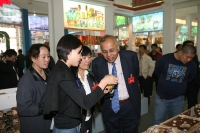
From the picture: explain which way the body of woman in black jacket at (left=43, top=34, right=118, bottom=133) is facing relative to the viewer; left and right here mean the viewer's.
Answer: facing to the right of the viewer

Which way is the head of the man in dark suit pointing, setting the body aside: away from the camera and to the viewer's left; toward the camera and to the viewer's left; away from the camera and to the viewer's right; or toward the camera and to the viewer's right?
toward the camera and to the viewer's left

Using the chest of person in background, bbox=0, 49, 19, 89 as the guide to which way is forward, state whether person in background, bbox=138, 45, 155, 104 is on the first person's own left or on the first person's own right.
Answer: on the first person's own left

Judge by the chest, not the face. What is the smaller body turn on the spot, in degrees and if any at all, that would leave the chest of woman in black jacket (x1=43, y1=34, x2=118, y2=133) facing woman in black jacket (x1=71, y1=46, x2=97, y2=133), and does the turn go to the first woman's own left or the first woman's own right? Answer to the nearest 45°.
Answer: approximately 90° to the first woman's own left

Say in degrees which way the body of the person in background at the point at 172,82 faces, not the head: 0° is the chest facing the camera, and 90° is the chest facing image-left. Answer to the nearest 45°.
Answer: approximately 0°

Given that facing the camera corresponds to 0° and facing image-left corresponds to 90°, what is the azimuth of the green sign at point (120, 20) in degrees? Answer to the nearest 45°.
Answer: approximately 0°

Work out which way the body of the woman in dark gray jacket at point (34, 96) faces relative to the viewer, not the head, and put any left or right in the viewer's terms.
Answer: facing the viewer and to the right of the viewer

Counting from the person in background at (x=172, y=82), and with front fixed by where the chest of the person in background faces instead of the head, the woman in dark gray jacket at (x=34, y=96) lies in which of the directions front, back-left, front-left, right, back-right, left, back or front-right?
front-right

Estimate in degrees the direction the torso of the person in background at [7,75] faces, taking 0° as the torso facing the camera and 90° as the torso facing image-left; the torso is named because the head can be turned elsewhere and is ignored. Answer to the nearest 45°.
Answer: approximately 315°

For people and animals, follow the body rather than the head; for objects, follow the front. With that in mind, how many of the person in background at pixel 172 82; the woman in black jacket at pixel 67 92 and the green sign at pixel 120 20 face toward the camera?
2
